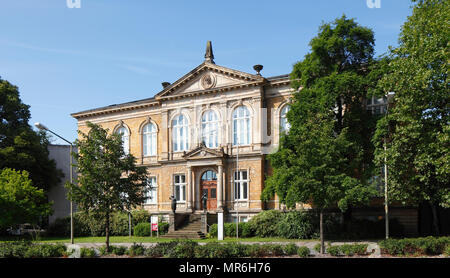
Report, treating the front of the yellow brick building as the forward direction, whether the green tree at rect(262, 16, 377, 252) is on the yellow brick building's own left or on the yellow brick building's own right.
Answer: on the yellow brick building's own left

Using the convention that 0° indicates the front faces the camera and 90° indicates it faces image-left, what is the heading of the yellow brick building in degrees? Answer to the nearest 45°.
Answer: approximately 45°
